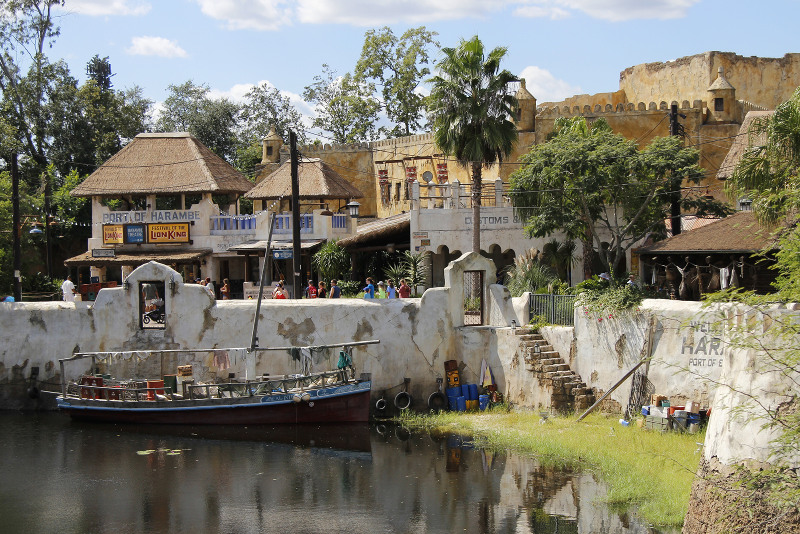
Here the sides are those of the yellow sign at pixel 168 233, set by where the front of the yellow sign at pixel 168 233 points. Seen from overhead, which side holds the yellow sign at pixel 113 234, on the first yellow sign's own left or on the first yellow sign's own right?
on the first yellow sign's own right

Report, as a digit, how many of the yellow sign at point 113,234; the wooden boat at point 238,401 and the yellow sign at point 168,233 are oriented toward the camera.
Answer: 2

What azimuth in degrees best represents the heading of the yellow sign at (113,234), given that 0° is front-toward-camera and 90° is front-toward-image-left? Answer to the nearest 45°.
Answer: approximately 0°

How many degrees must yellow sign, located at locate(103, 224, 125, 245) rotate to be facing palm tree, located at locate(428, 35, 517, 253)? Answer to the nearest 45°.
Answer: approximately 45° to its left

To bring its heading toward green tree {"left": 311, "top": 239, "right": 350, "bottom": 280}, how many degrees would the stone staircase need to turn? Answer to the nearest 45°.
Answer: approximately 180°

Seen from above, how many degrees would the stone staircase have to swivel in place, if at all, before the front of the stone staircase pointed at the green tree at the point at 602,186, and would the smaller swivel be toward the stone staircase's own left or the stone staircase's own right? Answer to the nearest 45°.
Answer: approximately 135° to the stone staircase's own left

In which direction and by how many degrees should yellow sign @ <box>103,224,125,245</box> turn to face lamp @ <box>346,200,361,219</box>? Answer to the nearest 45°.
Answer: approximately 45° to its left
